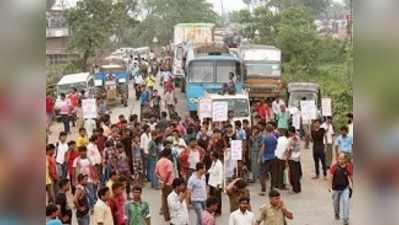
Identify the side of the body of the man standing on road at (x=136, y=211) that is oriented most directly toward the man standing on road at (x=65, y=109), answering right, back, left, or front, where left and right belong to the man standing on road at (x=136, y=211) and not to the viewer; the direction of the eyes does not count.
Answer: back

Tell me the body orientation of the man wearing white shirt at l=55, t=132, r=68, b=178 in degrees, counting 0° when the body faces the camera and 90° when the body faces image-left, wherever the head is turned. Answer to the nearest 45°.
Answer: approximately 315°

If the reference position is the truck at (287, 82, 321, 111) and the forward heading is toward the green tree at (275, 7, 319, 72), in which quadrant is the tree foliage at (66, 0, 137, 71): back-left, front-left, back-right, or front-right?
front-left

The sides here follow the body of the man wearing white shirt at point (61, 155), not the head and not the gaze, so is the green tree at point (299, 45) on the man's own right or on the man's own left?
on the man's own left

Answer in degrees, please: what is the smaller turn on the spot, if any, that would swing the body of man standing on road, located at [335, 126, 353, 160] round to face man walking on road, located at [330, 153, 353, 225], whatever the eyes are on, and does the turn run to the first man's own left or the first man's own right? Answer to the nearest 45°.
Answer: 0° — they already face them

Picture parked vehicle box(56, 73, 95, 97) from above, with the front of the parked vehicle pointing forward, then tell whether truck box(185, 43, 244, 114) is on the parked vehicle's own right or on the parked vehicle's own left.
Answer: on the parked vehicle's own left

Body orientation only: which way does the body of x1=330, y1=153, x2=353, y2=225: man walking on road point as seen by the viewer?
toward the camera

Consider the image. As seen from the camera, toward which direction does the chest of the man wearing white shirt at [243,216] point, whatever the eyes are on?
toward the camera
